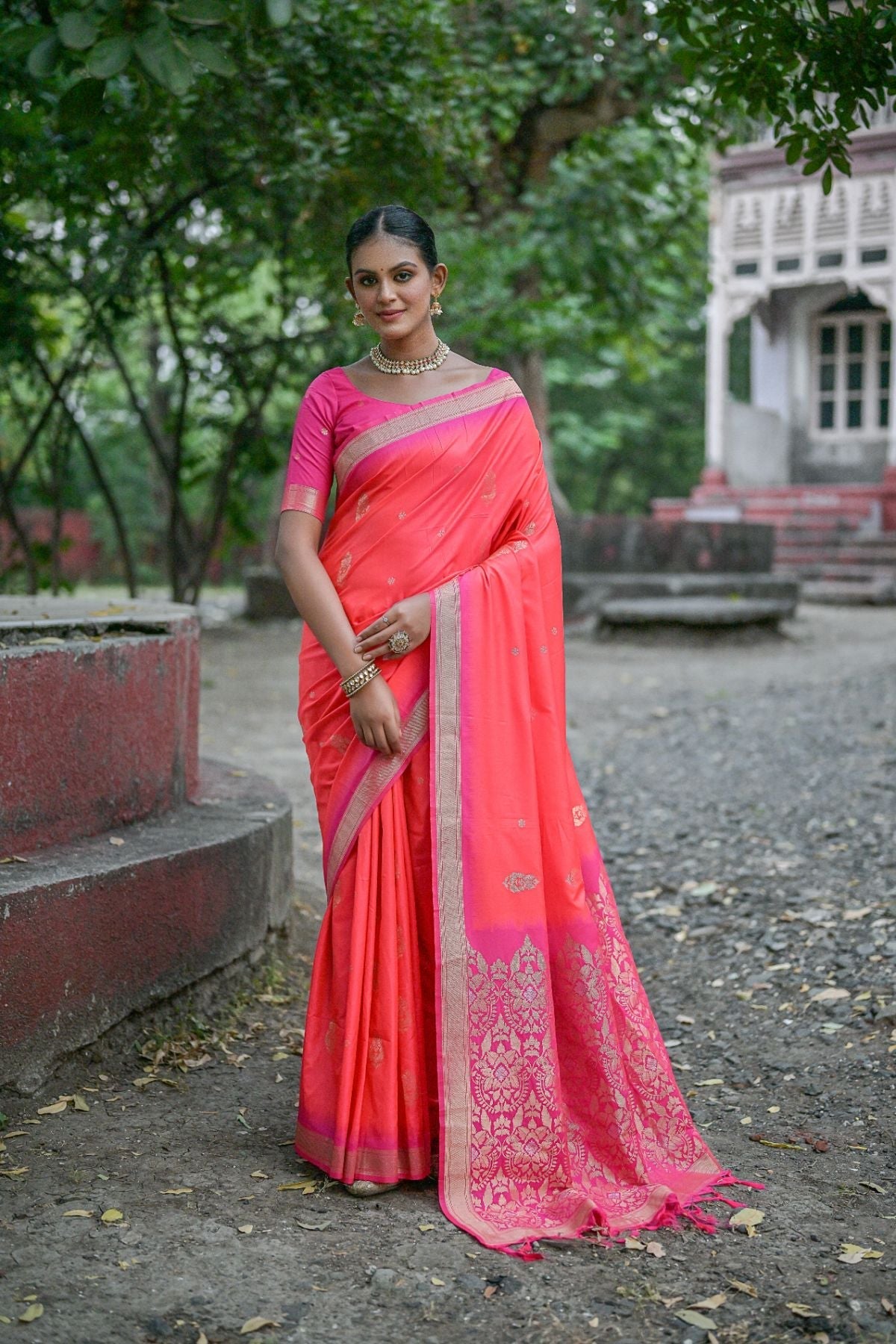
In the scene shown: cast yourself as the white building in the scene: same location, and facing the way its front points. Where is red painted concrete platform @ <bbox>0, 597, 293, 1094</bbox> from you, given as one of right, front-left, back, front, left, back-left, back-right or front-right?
front

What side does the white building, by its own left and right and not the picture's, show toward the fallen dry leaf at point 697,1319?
front

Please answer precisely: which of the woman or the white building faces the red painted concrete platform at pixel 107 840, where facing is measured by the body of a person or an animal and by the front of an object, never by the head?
the white building

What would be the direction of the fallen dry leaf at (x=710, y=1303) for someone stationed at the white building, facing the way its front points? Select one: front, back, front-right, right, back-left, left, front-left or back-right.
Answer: front

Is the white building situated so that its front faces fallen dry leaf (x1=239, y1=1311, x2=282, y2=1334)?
yes

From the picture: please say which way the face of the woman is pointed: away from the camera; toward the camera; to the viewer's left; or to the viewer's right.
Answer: toward the camera

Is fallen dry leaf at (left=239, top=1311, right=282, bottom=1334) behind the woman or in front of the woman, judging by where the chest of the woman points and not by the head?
in front

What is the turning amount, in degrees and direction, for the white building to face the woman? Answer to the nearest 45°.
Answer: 0° — it already faces them

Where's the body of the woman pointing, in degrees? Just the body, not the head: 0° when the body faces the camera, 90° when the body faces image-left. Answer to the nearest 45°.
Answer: approximately 0°

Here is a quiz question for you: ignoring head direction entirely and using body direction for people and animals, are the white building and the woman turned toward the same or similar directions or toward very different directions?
same or similar directions

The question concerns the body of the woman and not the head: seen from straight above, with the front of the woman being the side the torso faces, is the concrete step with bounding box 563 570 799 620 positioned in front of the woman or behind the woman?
behind

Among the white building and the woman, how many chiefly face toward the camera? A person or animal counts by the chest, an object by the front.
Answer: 2

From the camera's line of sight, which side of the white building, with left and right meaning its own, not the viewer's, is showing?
front

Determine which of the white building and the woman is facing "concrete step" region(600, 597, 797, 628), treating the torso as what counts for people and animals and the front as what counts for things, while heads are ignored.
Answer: the white building
